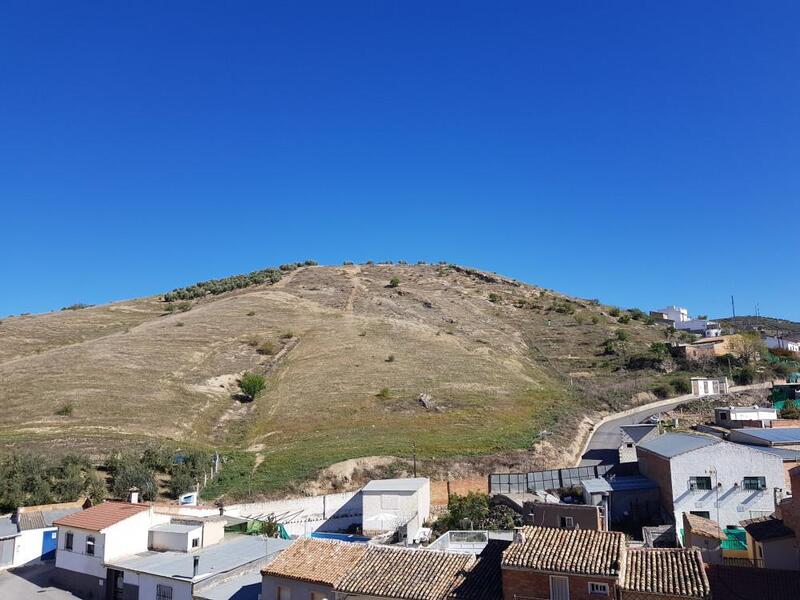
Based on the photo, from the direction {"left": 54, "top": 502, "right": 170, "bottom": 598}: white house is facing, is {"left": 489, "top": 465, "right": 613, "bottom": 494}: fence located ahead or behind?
behind

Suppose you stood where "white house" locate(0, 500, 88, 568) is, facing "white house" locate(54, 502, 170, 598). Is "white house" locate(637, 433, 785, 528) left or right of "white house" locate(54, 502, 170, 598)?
left

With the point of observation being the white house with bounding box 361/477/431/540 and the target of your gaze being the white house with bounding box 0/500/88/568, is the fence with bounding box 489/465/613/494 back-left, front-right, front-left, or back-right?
back-right

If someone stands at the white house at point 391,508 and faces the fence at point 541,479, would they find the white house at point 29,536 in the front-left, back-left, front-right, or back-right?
back-left

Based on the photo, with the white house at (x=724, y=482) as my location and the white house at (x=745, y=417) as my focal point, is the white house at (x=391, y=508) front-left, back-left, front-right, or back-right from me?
back-left

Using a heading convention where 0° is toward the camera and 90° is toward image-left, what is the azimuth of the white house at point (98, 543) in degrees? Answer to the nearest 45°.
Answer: approximately 45°

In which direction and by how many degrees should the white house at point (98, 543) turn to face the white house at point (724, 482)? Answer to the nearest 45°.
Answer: approximately 135° to its left

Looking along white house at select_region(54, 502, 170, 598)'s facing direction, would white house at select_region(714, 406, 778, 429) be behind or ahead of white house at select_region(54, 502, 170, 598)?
behind

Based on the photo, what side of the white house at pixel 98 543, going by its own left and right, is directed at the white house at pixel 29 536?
right
